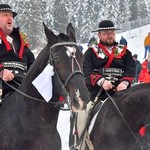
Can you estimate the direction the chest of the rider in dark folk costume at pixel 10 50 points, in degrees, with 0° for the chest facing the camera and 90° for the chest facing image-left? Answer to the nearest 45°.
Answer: approximately 315°

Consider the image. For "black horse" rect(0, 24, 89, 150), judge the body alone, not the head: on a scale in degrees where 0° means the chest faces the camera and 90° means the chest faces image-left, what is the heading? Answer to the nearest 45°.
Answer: approximately 315°

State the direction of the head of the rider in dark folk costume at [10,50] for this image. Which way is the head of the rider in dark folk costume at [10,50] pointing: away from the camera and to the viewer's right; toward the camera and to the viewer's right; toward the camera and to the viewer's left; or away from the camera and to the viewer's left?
toward the camera and to the viewer's right

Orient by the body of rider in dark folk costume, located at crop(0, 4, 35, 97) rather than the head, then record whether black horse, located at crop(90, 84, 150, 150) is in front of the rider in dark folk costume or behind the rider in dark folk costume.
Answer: in front
